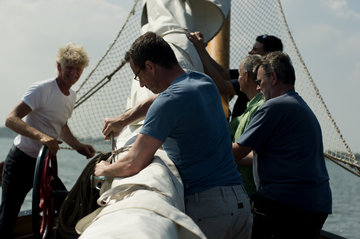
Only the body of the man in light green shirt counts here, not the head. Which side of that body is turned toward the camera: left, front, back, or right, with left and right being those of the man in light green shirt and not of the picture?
left

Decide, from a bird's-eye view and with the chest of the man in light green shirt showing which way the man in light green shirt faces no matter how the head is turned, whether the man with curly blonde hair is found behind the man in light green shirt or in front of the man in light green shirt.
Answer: in front

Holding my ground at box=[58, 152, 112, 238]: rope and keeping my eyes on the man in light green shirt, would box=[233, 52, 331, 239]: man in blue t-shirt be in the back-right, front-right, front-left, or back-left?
front-right

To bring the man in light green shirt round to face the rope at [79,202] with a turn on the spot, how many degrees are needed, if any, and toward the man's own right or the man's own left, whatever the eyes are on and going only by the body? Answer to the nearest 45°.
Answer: approximately 45° to the man's own left

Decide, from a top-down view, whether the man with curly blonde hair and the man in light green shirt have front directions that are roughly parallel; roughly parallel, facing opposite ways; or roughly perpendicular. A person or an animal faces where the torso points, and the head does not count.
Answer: roughly parallel, facing opposite ways

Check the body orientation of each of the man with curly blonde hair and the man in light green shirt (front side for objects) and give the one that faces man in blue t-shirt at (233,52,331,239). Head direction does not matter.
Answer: the man with curly blonde hair

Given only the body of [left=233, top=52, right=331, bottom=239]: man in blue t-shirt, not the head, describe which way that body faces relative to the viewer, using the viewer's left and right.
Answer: facing away from the viewer and to the left of the viewer

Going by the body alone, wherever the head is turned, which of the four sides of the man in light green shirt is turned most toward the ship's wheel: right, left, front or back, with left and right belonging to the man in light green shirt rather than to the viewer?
front

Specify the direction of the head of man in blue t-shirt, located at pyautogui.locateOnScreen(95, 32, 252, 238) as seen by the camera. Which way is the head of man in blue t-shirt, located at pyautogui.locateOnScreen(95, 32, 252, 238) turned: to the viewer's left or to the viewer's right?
to the viewer's left

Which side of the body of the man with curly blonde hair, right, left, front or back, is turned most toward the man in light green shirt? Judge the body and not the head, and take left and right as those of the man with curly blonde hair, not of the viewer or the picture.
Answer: front

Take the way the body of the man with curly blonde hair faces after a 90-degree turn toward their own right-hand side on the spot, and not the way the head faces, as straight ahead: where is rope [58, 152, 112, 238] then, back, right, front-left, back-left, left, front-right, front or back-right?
front-left

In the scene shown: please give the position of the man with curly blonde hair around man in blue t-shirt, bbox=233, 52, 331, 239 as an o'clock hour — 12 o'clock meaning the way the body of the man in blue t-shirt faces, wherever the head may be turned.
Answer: The man with curly blonde hair is roughly at 11 o'clock from the man in blue t-shirt.

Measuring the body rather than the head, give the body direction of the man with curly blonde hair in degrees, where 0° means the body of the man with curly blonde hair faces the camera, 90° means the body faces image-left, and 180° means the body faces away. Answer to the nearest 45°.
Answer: approximately 315°
